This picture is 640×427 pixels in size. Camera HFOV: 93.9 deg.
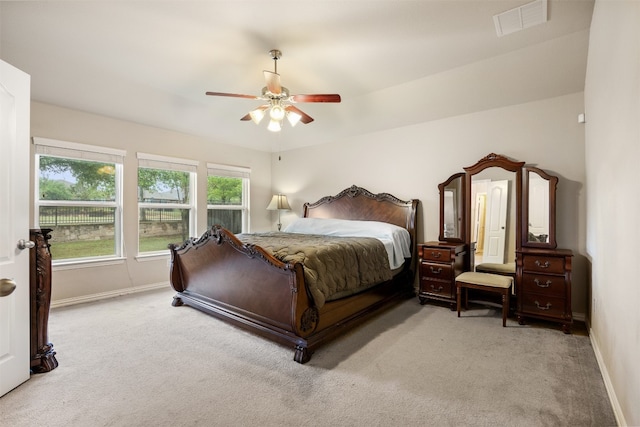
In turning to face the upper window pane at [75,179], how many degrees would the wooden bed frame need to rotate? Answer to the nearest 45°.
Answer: approximately 90° to its right

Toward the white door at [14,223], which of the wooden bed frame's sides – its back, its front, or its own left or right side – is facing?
front

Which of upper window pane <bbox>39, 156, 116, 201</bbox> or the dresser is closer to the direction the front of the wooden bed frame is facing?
the upper window pane

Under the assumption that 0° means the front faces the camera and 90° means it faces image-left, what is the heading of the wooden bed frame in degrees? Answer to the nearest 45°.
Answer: approximately 45°

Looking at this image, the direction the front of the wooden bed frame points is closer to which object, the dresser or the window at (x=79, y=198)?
the window

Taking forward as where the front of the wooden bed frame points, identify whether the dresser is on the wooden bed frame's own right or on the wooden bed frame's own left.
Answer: on the wooden bed frame's own left

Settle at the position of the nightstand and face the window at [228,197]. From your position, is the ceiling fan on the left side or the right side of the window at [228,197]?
left

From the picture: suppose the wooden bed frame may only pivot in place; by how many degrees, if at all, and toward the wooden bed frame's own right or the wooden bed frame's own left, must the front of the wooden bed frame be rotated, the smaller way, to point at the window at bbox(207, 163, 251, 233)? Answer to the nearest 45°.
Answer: approximately 135° to the wooden bed frame's own right

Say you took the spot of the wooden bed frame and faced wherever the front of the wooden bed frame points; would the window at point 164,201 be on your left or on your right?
on your right
